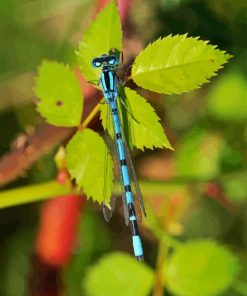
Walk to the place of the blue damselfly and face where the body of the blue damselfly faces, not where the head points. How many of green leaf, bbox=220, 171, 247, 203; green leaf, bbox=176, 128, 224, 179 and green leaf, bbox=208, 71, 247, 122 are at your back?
0

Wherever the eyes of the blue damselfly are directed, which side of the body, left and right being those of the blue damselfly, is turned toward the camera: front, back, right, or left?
back
